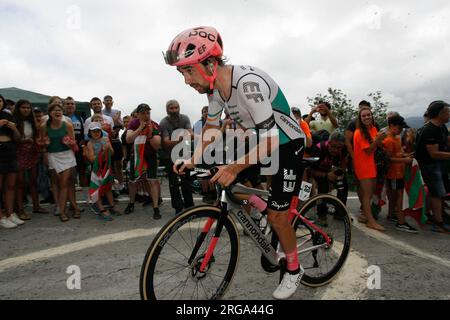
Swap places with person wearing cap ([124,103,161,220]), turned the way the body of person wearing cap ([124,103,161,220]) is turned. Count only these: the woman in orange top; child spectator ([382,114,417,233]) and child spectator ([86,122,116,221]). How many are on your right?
1

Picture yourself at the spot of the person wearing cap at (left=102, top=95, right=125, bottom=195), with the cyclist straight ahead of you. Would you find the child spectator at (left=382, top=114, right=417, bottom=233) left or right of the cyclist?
left

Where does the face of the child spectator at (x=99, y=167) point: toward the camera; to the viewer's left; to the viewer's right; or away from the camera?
toward the camera

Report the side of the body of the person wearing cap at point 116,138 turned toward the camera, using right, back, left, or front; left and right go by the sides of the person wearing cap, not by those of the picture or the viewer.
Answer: front

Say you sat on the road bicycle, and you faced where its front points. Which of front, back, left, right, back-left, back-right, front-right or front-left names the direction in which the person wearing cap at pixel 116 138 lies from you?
right

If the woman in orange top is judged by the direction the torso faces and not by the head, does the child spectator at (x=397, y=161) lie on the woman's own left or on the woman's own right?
on the woman's own left

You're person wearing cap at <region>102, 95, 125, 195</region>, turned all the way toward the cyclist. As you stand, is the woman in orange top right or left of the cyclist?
left

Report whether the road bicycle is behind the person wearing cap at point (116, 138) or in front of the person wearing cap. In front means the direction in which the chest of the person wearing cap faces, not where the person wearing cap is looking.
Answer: in front

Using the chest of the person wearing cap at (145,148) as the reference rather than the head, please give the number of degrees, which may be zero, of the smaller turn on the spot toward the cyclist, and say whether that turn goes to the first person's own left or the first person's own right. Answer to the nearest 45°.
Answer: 0° — they already face them

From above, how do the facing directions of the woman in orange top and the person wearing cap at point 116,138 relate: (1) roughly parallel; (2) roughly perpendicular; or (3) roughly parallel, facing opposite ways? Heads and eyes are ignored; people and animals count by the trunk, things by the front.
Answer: roughly parallel

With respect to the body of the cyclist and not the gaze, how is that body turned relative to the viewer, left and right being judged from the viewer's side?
facing the viewer and to the left of the viewer

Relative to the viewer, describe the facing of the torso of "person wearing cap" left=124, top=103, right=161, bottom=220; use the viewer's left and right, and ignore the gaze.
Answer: facing the viewer

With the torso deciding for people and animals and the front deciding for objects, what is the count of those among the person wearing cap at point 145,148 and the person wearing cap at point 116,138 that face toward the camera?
2

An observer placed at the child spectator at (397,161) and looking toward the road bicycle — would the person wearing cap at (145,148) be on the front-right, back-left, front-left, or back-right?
front-right
